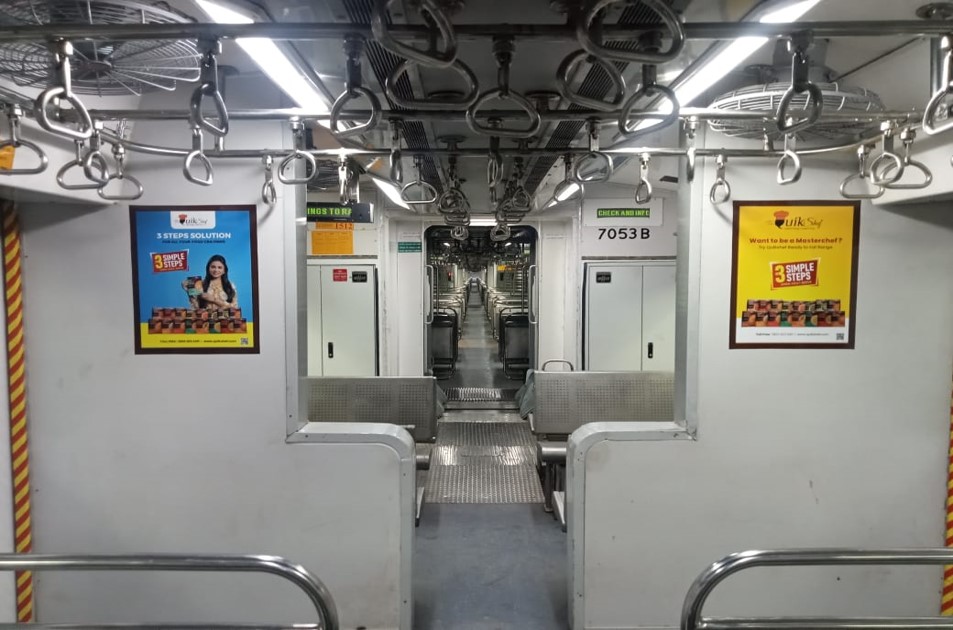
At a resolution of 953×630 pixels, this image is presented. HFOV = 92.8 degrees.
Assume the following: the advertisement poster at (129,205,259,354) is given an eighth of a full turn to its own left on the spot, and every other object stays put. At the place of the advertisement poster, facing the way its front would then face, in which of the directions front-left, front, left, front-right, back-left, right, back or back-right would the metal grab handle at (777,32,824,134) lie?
front

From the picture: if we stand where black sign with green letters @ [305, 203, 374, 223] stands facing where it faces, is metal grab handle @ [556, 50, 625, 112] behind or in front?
in front

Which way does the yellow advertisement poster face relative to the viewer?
toward the camera

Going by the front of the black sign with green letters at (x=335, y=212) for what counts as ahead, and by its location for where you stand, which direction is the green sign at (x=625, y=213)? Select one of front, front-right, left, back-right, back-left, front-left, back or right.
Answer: left

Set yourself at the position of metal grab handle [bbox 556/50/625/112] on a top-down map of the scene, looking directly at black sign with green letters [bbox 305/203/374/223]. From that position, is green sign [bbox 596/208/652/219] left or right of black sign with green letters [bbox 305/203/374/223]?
right

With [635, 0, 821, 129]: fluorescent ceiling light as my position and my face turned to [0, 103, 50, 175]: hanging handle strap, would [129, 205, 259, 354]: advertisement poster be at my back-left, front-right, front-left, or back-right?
front-right

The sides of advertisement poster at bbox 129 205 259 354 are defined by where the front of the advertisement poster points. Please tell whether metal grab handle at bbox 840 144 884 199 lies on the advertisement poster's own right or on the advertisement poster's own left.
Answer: on the advertisement poster's own left

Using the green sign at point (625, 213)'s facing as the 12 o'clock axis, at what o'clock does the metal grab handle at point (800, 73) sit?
The metal grab handle is roughly at 12 o'clock from the green sign.

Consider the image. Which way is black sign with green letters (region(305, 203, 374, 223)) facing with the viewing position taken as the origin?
facing the viewer

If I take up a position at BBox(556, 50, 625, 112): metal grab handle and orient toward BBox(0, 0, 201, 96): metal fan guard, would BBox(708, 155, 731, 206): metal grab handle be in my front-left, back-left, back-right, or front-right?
back-right

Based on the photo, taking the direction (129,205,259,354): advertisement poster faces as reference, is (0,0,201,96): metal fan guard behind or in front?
in front

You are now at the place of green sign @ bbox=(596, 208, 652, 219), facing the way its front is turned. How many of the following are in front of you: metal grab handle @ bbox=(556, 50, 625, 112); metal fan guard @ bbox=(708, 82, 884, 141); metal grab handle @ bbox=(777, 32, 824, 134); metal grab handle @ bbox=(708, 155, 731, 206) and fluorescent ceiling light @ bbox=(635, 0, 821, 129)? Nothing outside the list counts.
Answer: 5

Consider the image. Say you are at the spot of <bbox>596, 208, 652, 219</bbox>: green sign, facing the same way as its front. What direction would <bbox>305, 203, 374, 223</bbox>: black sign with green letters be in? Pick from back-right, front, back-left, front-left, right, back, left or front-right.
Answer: front-right

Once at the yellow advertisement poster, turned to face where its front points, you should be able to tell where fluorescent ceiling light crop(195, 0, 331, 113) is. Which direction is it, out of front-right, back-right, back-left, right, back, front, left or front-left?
front-right

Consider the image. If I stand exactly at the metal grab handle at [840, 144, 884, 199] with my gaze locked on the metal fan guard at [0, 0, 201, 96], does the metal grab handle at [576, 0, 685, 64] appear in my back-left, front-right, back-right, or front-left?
front-left

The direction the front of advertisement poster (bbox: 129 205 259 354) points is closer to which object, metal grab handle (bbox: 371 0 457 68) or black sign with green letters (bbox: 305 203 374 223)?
the metal grab handle

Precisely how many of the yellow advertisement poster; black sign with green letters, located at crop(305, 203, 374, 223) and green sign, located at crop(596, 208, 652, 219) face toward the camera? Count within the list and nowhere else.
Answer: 3

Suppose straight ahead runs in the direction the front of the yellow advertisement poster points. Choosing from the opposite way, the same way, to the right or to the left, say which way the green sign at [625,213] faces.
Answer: the same way

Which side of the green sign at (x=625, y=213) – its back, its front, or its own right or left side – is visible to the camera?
front

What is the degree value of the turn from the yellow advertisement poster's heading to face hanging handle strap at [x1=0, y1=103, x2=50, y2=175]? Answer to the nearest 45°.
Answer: approximately 45° to its right
